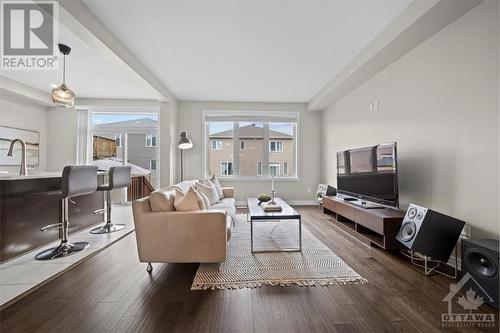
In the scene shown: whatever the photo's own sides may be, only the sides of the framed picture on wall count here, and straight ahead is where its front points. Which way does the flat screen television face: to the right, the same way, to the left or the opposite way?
the opposite way

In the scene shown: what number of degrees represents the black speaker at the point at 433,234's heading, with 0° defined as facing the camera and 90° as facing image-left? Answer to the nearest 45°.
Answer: approximately 45°

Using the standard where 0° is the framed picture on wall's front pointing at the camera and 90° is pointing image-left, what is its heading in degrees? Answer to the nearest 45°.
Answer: approximately 315°

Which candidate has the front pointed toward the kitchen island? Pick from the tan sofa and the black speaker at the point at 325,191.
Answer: the black speaker

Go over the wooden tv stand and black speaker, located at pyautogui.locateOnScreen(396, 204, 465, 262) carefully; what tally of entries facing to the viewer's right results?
0

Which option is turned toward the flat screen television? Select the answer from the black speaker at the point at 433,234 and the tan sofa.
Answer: the tan sofa

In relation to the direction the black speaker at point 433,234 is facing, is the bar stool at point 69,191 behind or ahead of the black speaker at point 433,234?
ahead

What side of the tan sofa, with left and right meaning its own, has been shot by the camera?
right

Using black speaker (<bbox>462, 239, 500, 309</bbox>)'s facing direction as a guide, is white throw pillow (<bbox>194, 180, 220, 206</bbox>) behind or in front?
in front

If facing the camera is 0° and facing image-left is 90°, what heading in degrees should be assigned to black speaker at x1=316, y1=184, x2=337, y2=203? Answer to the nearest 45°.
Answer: approximately 45°

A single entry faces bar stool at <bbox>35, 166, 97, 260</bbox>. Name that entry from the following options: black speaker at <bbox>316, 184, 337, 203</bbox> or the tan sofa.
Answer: the black speaker
